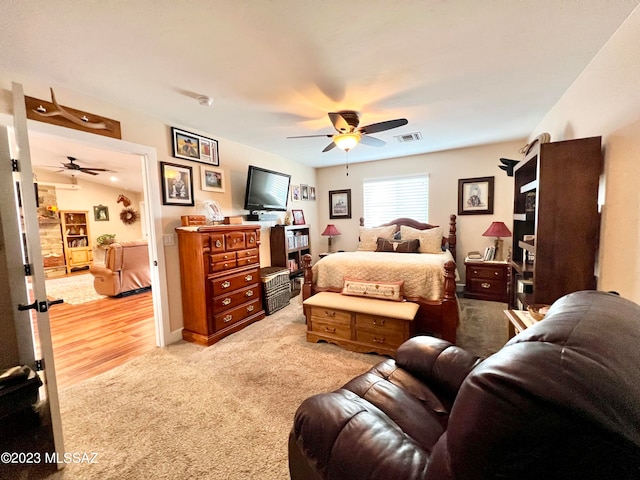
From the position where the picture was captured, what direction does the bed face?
facing the viewer and to the left of the viewer

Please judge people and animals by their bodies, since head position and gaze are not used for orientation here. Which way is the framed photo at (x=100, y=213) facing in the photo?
toward the camera

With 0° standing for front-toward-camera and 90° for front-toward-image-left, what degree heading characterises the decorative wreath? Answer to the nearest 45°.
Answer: approximately 0°

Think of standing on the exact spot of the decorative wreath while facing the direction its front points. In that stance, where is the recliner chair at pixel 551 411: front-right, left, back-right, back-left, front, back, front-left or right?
front

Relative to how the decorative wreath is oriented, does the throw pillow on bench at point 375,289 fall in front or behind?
in front

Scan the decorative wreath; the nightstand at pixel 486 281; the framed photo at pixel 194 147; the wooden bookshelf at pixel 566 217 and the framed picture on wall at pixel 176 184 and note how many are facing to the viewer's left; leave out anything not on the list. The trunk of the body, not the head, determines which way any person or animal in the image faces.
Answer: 1

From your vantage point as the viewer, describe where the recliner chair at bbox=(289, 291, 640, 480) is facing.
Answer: facing away from the viewer and to the left of the viewer

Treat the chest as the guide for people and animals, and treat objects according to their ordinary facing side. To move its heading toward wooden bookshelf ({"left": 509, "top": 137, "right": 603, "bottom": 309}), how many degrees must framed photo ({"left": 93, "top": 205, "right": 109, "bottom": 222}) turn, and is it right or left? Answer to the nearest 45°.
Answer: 0° — it already faces it

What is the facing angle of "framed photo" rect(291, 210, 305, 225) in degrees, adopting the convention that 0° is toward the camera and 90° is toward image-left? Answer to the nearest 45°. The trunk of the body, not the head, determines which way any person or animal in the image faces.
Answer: approximately 315°

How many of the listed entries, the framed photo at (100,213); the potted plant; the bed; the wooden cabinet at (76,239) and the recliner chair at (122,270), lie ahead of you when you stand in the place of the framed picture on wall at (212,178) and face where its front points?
1

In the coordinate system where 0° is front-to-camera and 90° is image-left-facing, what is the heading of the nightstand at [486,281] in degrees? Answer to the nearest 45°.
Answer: approximately 0°

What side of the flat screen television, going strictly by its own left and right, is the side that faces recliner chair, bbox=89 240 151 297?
back

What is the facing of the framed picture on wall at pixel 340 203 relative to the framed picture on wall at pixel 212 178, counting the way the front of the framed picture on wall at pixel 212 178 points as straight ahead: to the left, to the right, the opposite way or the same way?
to the right

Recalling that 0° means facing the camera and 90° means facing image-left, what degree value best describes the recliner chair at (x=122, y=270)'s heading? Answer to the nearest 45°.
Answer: approximately 135°

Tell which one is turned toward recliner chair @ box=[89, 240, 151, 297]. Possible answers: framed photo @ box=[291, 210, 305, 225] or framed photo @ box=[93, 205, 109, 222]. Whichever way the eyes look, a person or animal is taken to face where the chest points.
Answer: framed photo @ box=[93, 205, 109, 222]

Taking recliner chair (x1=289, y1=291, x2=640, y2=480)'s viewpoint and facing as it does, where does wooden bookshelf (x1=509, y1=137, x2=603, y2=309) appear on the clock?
The wooden bookshelf is roughly at 2 o'clock from the recliner chair.

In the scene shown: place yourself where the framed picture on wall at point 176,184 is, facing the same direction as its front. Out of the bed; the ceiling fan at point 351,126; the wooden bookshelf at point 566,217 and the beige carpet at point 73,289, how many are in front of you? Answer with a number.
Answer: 3

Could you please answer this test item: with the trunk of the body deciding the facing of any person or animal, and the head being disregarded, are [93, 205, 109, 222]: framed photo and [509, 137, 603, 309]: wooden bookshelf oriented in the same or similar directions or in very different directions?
very different directions
